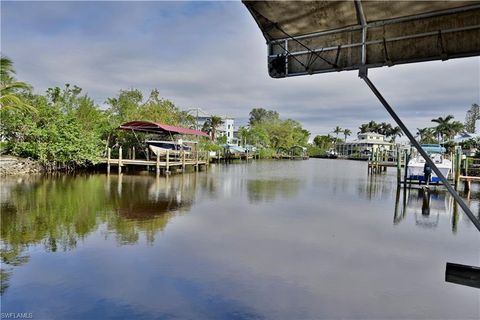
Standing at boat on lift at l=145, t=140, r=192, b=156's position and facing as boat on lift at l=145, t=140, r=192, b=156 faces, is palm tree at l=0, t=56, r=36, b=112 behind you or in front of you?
in front

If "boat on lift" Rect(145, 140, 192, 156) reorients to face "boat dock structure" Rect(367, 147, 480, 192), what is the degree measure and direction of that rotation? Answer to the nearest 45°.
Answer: approximately 135° to its left

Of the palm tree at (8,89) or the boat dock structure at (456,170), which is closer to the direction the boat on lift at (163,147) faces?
the palm tree

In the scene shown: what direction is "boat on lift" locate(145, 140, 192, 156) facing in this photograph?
to the viewer's left
